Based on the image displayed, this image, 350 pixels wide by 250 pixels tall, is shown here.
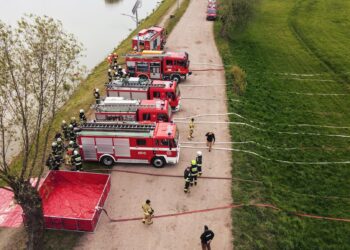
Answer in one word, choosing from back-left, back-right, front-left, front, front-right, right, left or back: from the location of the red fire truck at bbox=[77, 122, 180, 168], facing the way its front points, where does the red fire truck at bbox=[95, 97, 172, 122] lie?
left

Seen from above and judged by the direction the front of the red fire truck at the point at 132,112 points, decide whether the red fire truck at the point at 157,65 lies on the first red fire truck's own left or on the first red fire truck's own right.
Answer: on the first red fire truck's own left

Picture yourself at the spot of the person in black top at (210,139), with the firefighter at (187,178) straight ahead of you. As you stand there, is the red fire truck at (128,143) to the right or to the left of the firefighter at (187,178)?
right

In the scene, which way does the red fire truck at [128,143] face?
to the viewer's right

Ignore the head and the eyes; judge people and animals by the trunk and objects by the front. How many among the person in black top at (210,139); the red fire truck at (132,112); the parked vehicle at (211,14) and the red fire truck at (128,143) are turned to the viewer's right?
2

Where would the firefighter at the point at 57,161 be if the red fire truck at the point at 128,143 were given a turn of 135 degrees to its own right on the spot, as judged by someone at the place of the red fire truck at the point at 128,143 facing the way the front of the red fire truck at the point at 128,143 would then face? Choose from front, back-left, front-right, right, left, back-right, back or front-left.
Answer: front-right

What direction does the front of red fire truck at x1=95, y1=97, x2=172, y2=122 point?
to the viewer's right

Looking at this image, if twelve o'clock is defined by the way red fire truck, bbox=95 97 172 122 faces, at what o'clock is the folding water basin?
The folding water basin is roughly at 4 o'clock from the red fire truck.
